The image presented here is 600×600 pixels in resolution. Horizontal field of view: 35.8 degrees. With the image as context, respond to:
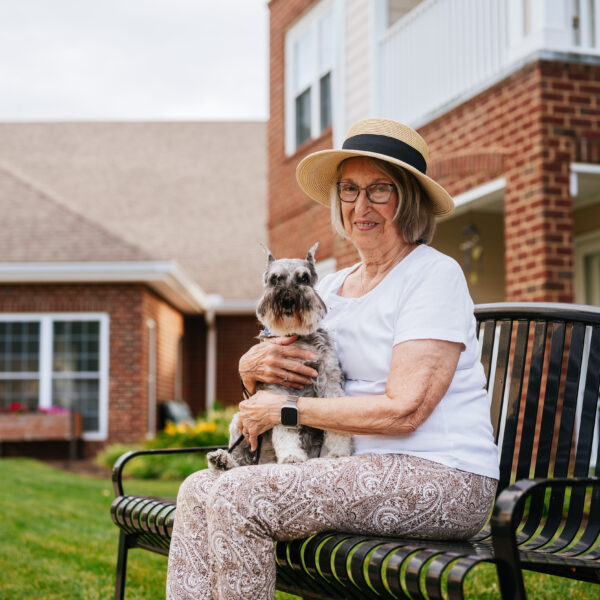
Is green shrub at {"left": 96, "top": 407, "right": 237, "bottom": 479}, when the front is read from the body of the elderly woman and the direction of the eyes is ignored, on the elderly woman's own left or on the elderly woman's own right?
on the elderly woman's own right

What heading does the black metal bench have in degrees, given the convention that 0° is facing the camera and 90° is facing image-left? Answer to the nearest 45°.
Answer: approximately 45°

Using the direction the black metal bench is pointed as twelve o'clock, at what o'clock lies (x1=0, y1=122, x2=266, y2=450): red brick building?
The red brick building is roughly at 4 o'clock from the black metal bench.

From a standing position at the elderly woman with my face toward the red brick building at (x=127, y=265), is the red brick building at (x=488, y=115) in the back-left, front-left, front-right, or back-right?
front-right

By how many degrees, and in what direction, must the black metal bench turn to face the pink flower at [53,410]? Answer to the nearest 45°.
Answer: approximately 90° to its right

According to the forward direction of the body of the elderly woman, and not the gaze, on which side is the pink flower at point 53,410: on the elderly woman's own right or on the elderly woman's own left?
on the elderly woman's own right

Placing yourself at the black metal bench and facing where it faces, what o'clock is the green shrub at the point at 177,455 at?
The green shrub is roughly at 4 o'clock from the black metal bench.
